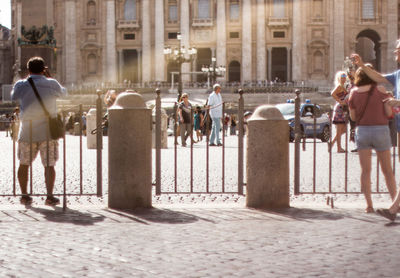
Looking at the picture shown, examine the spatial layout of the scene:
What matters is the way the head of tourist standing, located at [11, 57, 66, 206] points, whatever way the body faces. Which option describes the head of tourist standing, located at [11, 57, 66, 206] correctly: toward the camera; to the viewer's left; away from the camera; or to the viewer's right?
away from the camera

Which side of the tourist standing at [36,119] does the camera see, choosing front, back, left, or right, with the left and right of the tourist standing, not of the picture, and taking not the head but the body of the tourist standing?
back

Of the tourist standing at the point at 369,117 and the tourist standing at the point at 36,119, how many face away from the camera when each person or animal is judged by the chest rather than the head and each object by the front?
2

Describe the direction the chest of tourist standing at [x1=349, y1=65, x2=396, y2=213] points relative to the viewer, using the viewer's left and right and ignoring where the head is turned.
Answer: facing away from the viewer

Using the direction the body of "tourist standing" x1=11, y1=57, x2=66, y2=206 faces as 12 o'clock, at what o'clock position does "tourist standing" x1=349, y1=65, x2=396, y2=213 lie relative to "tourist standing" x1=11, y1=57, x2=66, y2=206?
"tourist standing" x1=349, y1=65, x2=396, y2=213 is roughly at 4 o'clock from "tourist standing" x1=11, y1=57, x2=66, y2=206.

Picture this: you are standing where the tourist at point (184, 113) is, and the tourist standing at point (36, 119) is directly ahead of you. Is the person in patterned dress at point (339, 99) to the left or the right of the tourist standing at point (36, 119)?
left

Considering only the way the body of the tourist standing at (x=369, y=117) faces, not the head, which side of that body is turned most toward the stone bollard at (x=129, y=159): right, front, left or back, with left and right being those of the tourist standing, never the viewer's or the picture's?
left
